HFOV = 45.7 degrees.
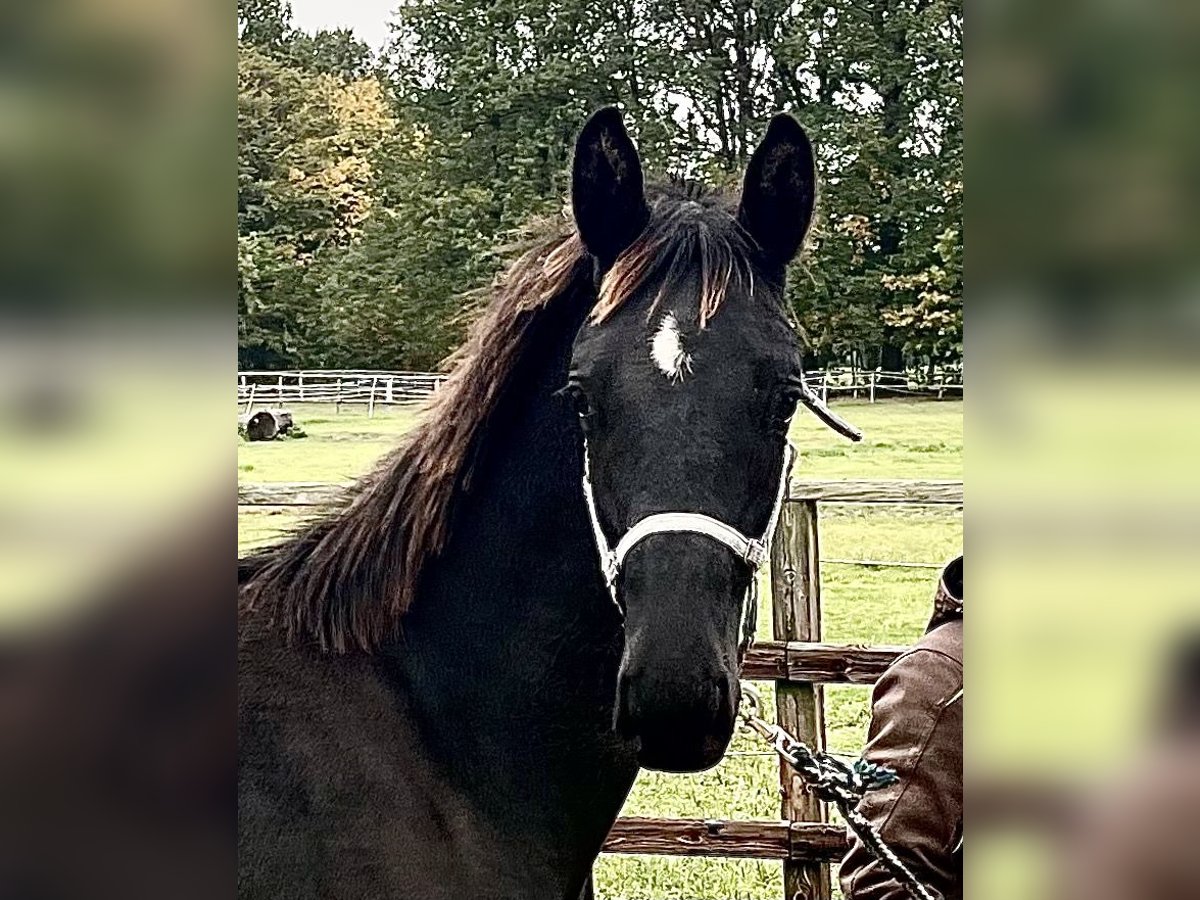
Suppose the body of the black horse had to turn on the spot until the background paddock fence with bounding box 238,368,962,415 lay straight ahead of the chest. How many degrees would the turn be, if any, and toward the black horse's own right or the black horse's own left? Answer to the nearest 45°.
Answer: approximately 135° to the black horse's own left
